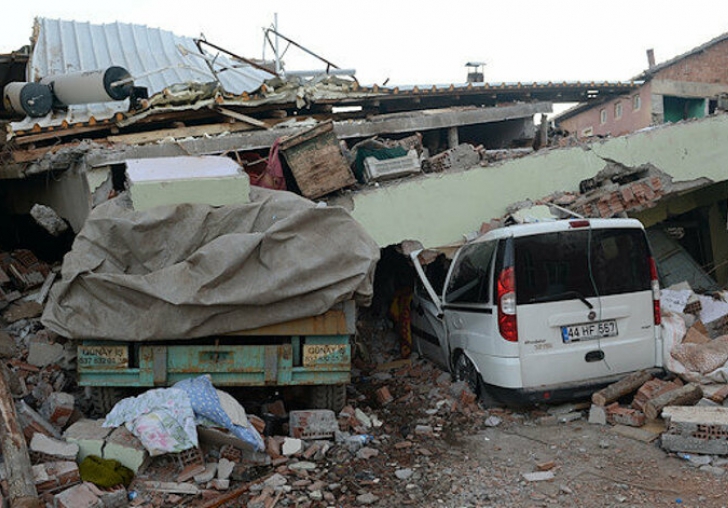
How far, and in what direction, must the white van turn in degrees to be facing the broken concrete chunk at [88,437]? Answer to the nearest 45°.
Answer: approximately 90° to its left

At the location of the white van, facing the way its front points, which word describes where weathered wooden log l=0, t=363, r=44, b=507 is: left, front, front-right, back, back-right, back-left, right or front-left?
left

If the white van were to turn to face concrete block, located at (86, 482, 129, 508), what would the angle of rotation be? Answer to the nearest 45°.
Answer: approximately 90° to its left

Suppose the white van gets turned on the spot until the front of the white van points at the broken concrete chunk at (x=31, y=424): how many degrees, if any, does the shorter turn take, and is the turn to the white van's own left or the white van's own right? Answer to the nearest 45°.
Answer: approximately 90° to the white van's own left

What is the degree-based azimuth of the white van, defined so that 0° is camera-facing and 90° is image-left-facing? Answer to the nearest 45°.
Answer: approximately 135°

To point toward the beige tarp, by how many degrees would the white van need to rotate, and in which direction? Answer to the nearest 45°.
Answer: approximately 45° to its left

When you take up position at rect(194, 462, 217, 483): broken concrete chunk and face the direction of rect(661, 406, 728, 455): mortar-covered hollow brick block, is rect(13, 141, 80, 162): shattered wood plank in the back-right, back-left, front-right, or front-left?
back-left

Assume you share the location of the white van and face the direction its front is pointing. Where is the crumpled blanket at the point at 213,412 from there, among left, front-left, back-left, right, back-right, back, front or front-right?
left

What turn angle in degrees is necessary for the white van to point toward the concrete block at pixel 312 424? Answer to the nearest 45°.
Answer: approximately 90° to its left

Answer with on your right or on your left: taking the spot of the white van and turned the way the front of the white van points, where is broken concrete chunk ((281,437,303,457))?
on your left
